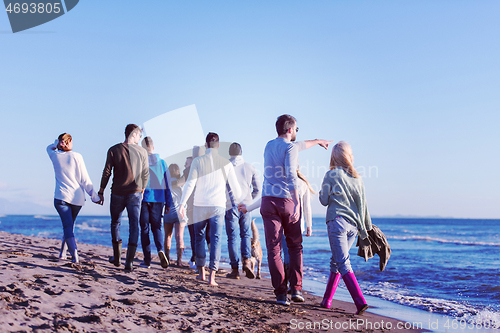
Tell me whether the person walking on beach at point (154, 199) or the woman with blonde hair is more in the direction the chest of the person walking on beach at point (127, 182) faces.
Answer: the person walking on beach

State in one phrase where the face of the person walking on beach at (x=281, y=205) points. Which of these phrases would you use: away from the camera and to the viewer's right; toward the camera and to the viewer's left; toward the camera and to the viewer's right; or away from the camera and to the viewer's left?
away from the camera and to the viewer's right

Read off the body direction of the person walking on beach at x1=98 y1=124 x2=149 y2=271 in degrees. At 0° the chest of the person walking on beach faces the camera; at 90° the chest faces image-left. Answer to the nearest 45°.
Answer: approximately 180°

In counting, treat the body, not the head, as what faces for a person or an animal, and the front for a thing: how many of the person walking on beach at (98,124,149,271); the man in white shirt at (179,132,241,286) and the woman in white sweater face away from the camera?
3

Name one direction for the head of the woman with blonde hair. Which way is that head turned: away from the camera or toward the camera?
away from the camera

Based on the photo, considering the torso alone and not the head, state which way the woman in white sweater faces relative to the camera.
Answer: away from the camera

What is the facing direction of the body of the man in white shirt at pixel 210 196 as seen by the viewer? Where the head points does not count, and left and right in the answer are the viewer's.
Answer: facing away from the viewer

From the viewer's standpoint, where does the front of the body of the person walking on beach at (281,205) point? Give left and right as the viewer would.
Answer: facing away from the viewer and to the right of the viewer

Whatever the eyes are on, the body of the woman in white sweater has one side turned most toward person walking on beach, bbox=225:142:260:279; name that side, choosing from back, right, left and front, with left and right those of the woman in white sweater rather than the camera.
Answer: right
